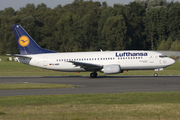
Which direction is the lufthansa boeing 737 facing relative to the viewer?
to the viewer's right
